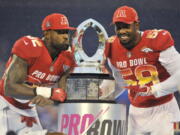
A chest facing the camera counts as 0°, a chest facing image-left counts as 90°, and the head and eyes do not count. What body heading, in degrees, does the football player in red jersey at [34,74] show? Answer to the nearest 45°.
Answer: approximately 315°

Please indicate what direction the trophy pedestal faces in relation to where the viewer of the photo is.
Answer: facing the viewer

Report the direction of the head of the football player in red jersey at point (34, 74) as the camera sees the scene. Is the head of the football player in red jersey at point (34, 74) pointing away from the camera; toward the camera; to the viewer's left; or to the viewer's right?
to the viewer's right

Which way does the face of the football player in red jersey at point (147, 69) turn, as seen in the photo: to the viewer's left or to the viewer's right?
to the viewer's left

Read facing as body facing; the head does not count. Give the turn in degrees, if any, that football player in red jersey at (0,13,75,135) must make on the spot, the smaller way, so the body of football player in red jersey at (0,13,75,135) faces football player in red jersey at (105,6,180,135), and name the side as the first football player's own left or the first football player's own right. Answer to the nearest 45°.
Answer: approximately 45° to the first football player's own left
